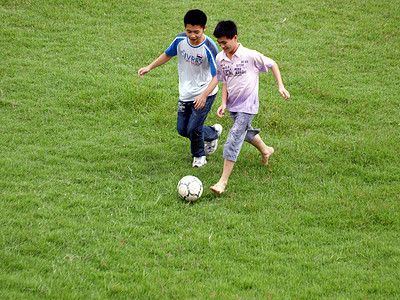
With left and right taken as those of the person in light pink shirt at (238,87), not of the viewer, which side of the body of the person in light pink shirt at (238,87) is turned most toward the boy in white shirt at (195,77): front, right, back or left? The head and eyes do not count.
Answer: right

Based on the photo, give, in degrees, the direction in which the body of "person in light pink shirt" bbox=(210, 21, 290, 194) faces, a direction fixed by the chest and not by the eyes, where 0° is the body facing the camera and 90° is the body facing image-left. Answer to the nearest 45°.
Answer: approximately 45°
